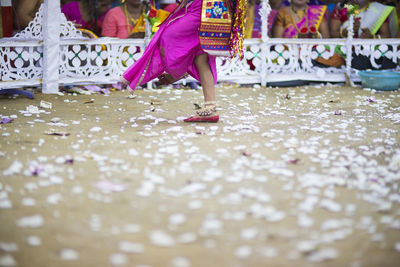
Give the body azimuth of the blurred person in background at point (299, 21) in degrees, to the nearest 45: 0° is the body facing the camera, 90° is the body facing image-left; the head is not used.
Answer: approximately 0°

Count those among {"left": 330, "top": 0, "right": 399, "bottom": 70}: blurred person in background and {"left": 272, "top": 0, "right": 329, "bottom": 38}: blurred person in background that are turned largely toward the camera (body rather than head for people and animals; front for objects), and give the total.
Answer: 2

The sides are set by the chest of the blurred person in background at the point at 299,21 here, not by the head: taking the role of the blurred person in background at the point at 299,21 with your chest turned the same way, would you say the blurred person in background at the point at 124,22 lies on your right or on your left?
on your right

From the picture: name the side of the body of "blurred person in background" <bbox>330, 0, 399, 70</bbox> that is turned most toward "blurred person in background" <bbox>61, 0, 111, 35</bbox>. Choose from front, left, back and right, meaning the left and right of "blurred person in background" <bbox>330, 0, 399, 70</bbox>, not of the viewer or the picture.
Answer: right

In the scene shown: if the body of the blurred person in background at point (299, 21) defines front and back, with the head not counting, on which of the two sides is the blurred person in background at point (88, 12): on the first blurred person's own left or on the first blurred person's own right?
on the first blurred person's own right

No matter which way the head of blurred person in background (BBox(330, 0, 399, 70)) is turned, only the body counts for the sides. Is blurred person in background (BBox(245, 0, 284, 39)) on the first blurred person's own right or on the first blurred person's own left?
on the first blurred person's own right

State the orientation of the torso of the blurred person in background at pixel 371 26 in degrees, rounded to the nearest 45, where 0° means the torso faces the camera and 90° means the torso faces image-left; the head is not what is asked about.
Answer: approximately 0°
